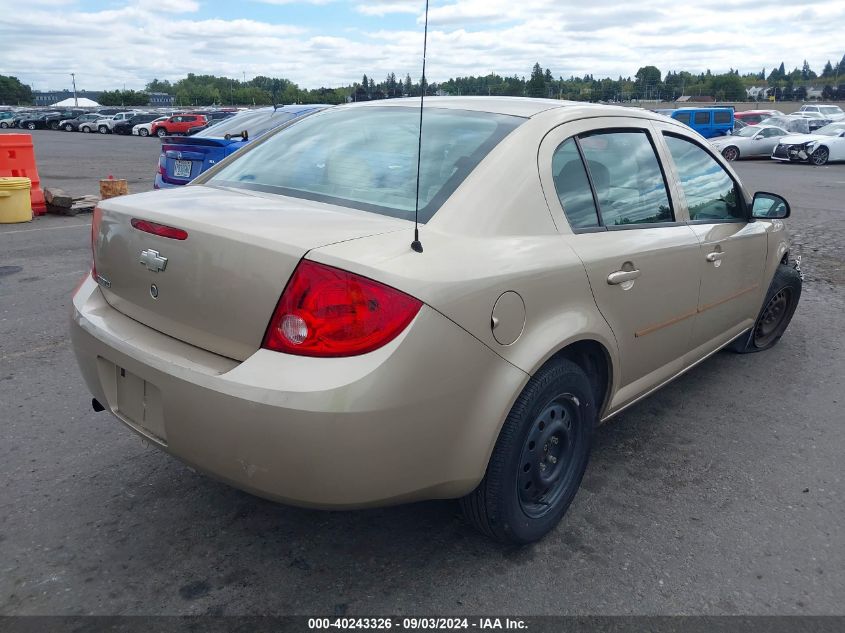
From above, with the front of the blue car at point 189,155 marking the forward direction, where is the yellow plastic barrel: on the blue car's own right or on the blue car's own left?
on the blue car's own left

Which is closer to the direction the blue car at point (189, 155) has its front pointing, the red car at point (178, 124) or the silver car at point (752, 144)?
the silver car

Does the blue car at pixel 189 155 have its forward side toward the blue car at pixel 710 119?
yes

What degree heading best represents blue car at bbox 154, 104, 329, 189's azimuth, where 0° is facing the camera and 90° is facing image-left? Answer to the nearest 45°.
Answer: approximately 225°

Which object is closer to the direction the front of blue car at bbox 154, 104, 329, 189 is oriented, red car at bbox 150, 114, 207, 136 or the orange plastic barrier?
the red car

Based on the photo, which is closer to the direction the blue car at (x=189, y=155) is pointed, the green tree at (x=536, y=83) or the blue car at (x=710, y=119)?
the blue car

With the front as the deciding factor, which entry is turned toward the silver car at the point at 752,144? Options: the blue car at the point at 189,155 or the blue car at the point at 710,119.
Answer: the blue car at the point at 189,155

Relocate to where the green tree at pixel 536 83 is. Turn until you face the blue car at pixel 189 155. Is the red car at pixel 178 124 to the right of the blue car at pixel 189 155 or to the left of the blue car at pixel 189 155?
right

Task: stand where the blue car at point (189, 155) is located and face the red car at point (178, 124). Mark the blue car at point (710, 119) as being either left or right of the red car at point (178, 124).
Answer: right

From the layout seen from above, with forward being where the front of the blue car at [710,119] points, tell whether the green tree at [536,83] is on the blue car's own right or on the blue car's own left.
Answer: on the blue car's own right

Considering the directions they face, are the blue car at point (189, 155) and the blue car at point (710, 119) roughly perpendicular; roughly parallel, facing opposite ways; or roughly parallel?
roughly perpendicular
